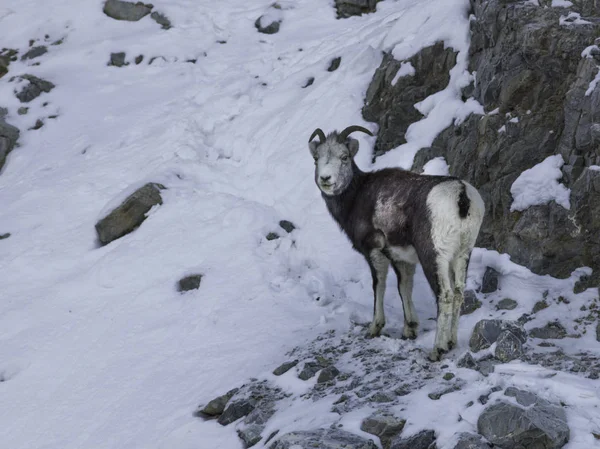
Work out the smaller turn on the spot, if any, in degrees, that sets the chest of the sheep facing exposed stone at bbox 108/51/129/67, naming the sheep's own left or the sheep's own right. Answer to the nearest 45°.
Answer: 0° — it already faces it

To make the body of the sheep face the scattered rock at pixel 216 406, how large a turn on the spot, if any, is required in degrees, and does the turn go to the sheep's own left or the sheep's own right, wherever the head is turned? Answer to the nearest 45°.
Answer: approximately 90° to the sheep's own left

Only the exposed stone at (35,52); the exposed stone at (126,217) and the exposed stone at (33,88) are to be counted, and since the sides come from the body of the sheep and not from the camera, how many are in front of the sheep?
3

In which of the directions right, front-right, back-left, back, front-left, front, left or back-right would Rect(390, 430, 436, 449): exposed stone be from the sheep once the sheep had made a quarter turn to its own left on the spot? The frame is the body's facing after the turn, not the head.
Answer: front-left

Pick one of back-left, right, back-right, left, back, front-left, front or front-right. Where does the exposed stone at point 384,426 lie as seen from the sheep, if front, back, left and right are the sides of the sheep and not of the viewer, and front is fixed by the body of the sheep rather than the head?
back-left

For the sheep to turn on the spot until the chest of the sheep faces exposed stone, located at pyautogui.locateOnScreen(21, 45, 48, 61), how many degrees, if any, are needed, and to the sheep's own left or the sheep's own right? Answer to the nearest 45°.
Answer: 0° — it already faces it

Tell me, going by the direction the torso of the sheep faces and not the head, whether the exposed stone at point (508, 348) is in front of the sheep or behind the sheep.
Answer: behind

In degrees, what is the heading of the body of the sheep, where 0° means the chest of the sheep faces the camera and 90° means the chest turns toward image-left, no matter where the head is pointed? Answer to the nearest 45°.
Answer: approximately 135°

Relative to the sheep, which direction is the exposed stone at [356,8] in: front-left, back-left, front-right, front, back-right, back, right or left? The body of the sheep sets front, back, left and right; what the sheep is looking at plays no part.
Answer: front-right

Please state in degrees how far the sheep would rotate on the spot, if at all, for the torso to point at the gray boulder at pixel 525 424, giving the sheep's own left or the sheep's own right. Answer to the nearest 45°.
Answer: approximately 135° to the sheep's own left
